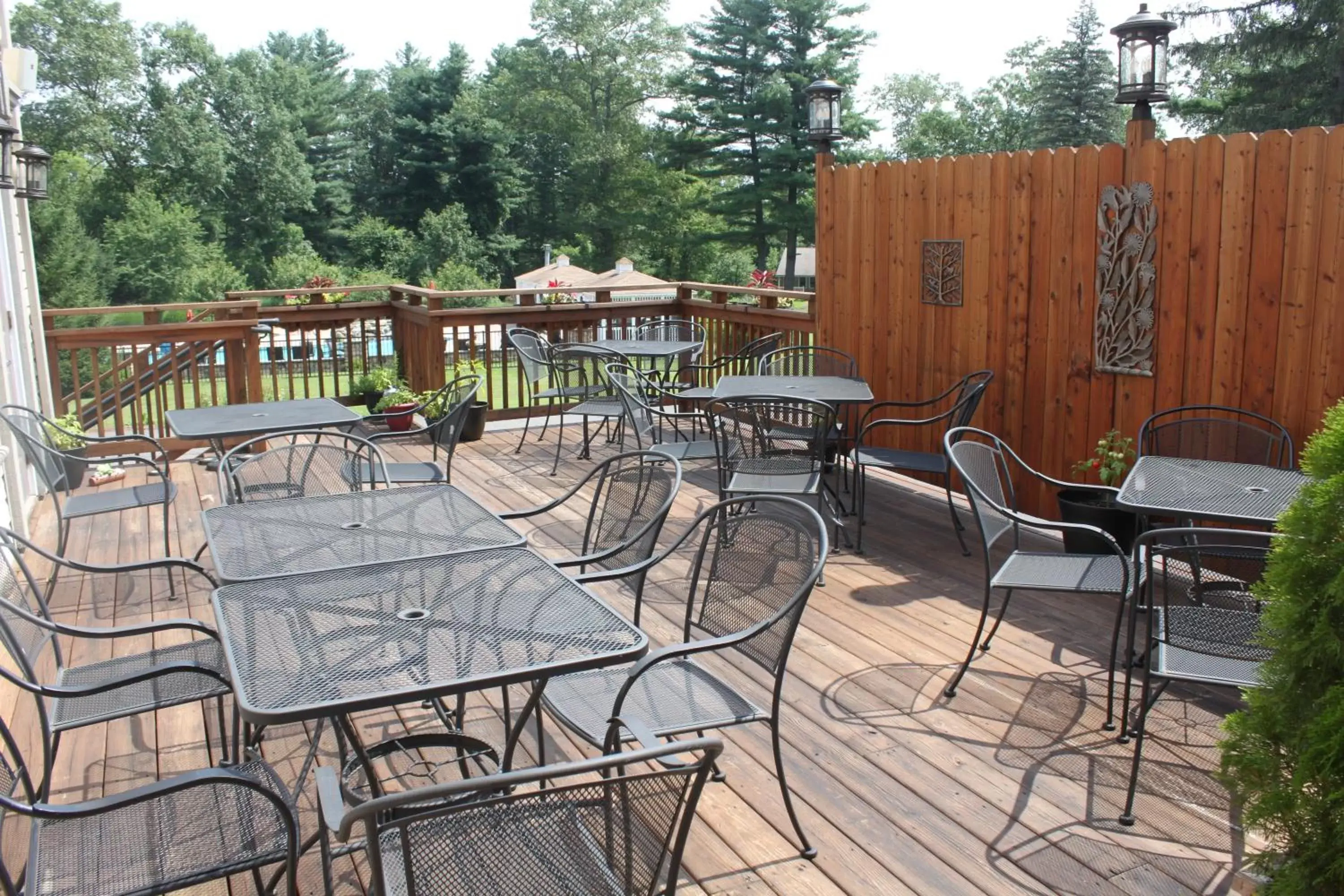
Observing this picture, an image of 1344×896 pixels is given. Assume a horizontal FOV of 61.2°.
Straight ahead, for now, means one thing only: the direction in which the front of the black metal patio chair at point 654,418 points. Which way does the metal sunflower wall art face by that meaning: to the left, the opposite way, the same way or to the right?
the opposite way

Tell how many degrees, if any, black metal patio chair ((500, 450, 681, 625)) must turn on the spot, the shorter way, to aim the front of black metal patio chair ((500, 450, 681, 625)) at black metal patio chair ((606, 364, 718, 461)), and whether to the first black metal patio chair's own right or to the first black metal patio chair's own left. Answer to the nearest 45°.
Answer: approximately 135° to the first black metal patio chair's own right

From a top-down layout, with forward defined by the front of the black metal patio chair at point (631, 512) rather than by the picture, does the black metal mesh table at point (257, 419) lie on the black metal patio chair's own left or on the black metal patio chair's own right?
on the black metal patio chair's own right

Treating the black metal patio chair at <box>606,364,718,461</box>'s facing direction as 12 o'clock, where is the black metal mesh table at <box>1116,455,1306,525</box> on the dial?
The black metal mesh table is roughly at 2 o'clock from the black metal patio chair.

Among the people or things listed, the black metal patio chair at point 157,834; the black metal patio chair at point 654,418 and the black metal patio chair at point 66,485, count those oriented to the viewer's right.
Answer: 3

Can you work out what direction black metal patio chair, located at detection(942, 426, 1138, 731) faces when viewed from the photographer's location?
facing to the right of the viewer

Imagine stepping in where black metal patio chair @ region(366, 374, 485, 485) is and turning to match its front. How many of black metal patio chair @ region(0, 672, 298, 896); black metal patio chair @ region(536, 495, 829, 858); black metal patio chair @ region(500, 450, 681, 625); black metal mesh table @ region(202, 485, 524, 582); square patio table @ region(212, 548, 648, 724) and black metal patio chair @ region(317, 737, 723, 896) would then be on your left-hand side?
6

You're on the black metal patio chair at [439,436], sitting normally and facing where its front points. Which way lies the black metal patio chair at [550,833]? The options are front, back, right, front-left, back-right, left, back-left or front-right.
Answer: left

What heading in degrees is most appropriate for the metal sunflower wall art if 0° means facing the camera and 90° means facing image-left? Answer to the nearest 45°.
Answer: approximately 45°

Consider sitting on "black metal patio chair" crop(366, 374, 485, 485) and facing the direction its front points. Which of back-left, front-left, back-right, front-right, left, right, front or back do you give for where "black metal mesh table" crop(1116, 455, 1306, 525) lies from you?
back-left

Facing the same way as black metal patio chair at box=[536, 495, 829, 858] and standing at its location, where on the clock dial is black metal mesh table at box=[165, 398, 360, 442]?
The black metal mesh table is roughly at 3 o'clock from the black metal patio chair.

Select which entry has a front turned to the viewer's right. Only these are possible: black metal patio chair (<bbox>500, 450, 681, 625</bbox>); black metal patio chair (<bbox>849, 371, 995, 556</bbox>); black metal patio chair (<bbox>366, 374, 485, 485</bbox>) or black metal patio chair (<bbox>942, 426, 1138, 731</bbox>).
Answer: black metal patio chair (<bbox>942, 426, 1138, 731</bbox>)

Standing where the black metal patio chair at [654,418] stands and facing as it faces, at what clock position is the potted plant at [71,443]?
The potted plant is roughly at 6 o'clock from the black metal patio chair.

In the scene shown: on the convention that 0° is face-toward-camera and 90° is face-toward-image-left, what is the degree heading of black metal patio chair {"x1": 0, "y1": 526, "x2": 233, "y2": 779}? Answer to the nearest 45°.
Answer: approximately 270°

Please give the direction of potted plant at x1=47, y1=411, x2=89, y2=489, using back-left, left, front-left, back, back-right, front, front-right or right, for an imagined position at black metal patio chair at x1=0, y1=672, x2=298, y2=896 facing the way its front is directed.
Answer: left

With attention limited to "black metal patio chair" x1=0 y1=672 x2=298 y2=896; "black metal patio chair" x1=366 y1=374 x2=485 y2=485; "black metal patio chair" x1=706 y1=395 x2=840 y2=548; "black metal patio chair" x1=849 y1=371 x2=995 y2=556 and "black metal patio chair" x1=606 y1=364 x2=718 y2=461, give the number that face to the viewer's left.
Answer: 2

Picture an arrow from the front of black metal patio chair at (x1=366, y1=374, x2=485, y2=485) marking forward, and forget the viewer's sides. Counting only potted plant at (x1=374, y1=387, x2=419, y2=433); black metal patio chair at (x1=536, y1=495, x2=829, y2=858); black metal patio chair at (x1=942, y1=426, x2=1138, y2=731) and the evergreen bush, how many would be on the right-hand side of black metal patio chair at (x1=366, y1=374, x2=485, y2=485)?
1

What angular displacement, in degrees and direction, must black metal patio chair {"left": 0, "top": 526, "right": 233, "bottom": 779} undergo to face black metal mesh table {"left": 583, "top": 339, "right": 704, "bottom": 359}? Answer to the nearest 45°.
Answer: approximately 45° to its left

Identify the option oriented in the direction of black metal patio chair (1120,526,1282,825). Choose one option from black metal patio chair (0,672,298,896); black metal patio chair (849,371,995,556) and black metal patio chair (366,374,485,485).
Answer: black metal patio chair (0,672,298,896)

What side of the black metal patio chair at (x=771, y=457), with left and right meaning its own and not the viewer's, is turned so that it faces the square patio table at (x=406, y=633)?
back
